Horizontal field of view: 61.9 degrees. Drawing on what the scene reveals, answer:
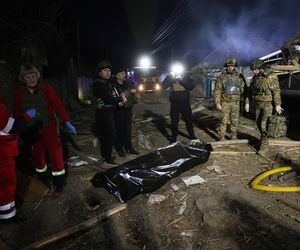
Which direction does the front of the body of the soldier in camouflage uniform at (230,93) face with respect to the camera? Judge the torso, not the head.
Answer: toward the camera

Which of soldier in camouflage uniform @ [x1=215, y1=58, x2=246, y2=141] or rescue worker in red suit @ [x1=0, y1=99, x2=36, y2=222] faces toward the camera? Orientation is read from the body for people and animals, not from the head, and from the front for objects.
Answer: the soldier in camouflage uniform

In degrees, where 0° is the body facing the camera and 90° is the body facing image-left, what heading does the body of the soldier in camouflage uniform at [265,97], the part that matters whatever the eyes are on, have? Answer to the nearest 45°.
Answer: approximately 45°

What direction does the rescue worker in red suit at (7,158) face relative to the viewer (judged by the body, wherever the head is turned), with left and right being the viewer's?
facing to the right of the viewer

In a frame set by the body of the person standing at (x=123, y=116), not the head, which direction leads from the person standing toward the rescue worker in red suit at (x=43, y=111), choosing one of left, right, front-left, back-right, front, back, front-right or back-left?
right

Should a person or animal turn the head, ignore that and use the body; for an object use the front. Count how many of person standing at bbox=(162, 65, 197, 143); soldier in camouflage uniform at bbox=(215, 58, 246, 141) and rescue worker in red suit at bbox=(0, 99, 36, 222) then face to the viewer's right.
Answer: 1

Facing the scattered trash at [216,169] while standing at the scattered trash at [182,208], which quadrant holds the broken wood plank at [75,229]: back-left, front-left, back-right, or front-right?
back-left

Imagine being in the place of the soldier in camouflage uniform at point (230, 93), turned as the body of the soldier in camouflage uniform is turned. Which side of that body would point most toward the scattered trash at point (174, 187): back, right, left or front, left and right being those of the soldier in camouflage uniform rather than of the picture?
front

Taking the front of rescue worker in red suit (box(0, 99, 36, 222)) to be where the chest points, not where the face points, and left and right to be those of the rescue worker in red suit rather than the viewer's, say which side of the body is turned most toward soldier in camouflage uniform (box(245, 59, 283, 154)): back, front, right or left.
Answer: front

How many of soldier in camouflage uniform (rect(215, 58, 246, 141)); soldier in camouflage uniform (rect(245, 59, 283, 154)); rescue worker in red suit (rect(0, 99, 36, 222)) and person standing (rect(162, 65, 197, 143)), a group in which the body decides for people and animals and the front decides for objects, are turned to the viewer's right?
1

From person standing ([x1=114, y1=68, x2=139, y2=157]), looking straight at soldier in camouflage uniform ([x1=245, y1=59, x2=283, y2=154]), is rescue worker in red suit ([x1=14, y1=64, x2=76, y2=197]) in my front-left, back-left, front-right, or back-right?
back-right

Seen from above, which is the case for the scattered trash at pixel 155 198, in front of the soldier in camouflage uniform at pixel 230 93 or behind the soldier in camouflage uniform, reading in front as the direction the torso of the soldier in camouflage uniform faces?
in front
